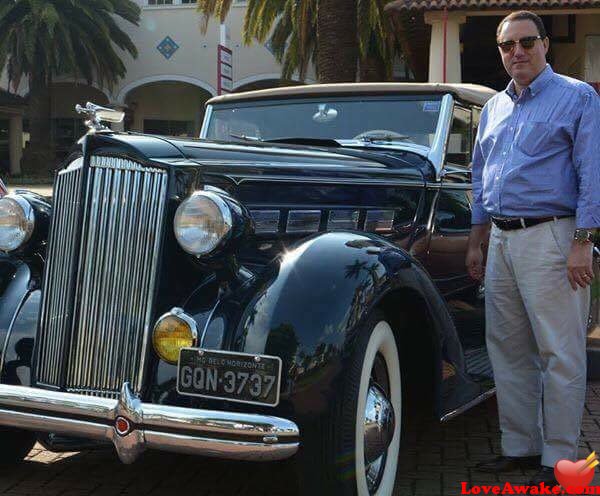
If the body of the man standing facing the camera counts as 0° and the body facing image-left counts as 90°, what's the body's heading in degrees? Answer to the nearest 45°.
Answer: approximately 45°

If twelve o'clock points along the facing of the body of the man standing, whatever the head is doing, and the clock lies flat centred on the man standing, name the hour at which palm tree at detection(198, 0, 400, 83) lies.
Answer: The palm tree is roughly at 4 o'clock from the man standing.

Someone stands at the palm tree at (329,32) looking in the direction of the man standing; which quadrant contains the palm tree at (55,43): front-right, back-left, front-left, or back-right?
back-right

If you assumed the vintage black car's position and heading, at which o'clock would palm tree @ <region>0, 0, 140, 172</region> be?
The palm tree is roughly at 4 o'clock from the vintage black car.

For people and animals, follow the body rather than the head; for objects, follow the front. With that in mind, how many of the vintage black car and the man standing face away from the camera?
0

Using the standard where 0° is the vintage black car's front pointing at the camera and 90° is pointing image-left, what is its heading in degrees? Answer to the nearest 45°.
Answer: approximately 45°

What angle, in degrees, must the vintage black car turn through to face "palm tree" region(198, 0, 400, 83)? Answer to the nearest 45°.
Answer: approximately 135° to its right

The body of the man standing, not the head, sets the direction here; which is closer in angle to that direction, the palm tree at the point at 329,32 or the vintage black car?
the vintage black car
